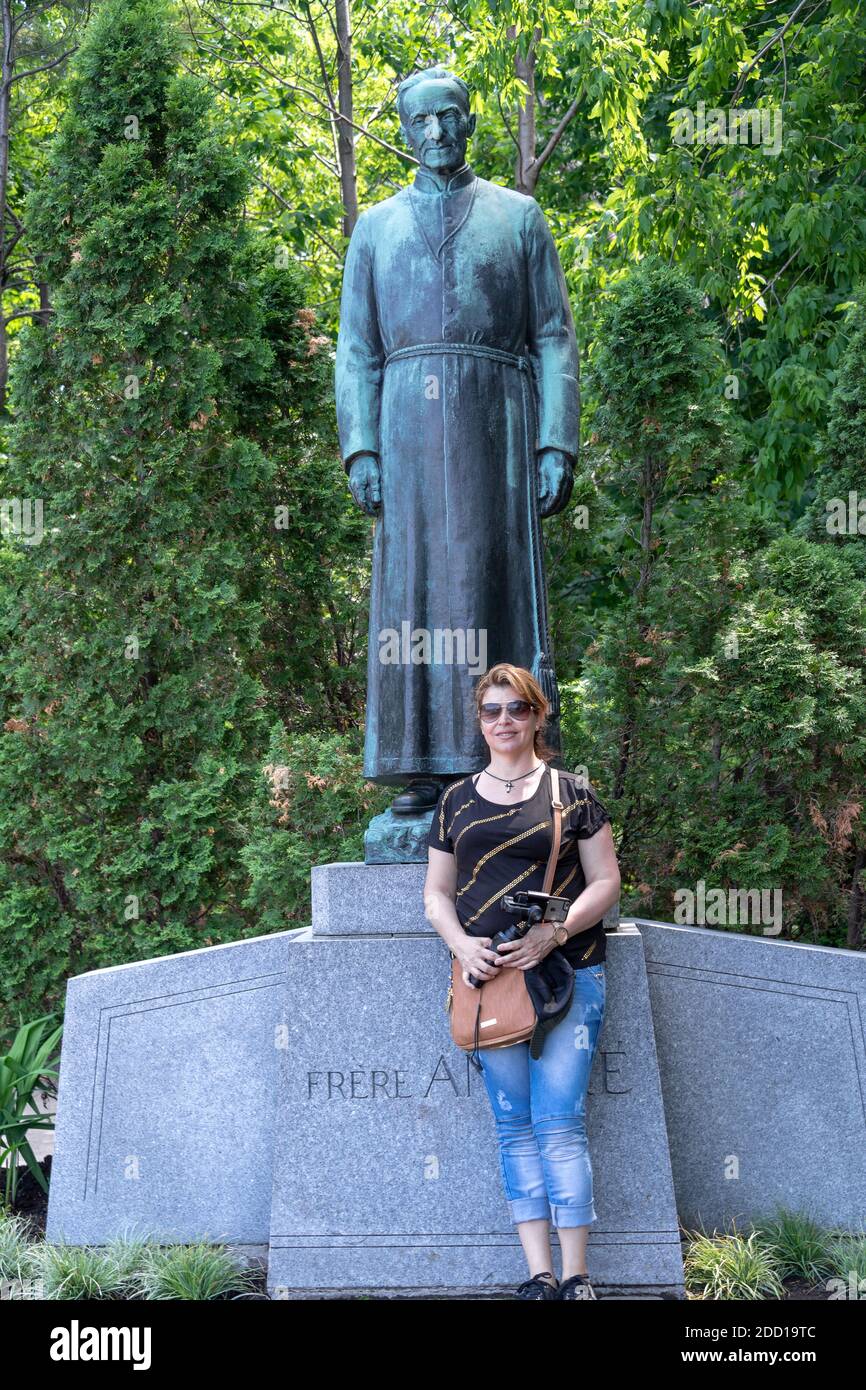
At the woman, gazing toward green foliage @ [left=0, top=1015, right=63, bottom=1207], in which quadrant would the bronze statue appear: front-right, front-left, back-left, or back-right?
front-right

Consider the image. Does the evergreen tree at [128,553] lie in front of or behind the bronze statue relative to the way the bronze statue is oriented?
behind

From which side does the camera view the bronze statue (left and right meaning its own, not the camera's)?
front

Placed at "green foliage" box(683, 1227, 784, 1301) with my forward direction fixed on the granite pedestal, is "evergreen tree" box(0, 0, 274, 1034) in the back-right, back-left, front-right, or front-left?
front-right
